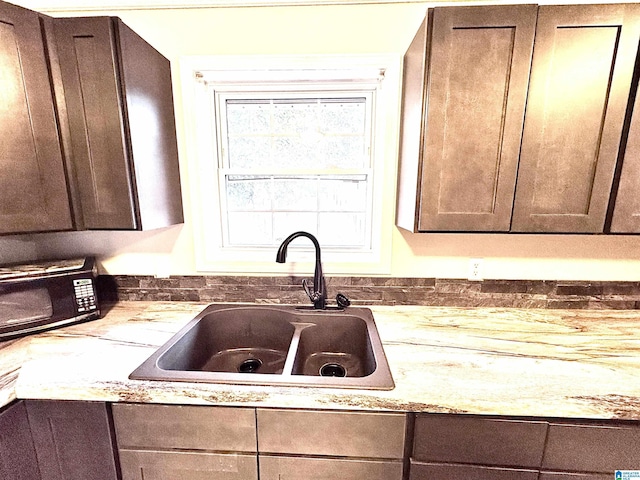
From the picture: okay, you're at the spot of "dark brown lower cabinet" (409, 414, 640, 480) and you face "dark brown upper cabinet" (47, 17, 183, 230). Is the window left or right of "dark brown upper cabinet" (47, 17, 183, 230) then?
right

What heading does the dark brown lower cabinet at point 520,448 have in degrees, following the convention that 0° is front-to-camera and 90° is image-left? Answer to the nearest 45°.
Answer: approximately 0°

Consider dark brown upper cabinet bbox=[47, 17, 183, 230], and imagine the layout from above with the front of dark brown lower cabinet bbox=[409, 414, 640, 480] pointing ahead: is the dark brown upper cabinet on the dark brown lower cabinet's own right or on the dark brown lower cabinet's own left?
on the dark brown lower cabinet's own right

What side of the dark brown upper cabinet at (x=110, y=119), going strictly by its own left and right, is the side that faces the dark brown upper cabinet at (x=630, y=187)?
left

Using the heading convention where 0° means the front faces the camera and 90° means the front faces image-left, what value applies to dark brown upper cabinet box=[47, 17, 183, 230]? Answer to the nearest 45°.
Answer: approximately 45°

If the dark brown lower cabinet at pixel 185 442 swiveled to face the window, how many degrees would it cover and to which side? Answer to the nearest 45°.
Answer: approximately 135° to its left

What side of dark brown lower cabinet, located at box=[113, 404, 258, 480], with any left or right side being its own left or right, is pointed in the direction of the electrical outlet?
left

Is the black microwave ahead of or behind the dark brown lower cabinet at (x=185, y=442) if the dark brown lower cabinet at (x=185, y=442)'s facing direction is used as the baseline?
behind
